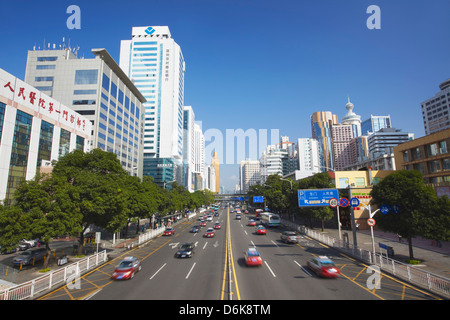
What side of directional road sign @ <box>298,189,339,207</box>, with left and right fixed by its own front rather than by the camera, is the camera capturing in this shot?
front

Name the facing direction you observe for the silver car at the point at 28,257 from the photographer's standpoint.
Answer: facing the viewer and to the left of the viewer

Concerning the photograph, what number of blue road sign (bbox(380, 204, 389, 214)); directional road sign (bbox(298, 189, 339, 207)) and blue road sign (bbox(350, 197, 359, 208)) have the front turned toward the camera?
3

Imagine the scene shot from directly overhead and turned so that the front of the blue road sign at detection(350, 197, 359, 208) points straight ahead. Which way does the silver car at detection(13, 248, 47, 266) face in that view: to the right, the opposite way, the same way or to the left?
the same way

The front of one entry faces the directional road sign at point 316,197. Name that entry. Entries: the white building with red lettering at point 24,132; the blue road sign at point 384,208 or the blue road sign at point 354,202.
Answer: the white building with red lettering

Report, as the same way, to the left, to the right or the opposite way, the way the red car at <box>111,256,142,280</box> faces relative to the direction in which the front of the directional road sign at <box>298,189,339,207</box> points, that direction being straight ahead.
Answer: the same way

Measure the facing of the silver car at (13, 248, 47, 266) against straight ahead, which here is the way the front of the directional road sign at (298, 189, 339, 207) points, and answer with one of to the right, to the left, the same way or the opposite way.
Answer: the same way

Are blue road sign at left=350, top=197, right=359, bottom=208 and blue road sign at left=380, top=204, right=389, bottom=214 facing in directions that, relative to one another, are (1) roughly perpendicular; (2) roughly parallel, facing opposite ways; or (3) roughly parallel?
roughly parallel

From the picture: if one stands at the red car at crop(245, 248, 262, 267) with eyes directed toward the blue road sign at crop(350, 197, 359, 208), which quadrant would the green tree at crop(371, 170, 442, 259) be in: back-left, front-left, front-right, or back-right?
front-right

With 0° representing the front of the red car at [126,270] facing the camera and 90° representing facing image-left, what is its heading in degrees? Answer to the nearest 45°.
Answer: approximately 45°

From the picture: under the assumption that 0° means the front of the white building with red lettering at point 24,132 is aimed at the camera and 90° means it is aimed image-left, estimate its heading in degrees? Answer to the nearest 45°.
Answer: approximately 315°
